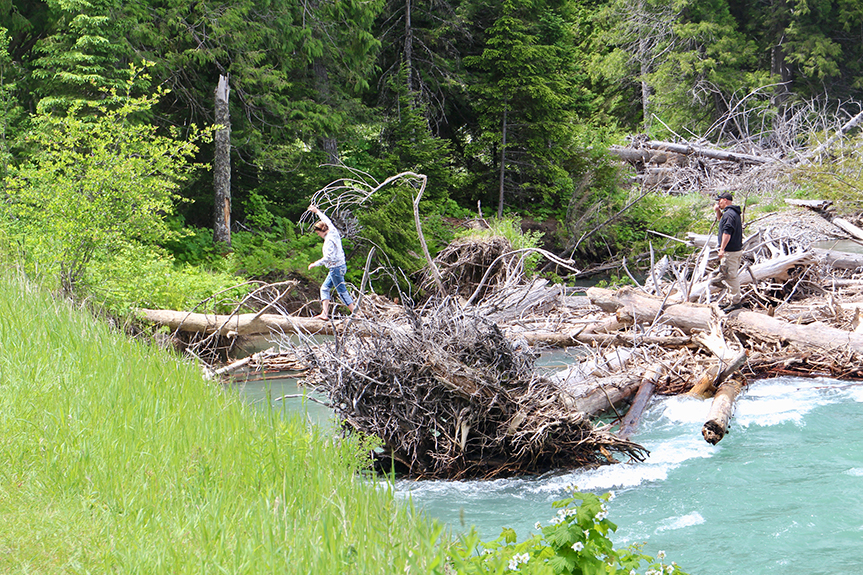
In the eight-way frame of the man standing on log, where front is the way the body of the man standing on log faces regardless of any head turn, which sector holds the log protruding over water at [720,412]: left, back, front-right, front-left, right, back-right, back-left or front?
left

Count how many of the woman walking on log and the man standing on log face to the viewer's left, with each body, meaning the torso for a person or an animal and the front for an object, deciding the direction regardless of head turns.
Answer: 2

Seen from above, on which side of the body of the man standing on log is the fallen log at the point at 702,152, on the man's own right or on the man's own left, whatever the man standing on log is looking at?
on the man's own right

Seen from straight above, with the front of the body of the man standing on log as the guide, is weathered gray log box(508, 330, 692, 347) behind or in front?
in front

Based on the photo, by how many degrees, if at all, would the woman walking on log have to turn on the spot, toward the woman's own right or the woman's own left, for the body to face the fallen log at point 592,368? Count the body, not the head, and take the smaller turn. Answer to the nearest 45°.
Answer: approximately 135° to the woman's own left

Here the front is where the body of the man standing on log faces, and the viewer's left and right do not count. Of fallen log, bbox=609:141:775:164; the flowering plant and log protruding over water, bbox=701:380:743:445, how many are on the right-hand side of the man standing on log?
1

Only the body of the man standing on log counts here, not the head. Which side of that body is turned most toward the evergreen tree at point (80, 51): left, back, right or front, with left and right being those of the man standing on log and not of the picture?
front

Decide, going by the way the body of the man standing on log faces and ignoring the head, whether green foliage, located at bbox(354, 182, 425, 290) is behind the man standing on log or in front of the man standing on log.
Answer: in front

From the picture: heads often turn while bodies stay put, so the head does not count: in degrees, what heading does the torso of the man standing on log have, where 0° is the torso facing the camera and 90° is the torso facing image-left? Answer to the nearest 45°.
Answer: approximately 90°

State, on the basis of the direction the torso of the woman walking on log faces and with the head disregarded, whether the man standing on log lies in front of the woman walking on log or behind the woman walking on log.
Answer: behind
